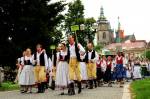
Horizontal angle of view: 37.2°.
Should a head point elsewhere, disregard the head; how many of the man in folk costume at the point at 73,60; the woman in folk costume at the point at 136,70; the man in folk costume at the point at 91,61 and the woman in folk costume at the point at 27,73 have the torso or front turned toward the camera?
4

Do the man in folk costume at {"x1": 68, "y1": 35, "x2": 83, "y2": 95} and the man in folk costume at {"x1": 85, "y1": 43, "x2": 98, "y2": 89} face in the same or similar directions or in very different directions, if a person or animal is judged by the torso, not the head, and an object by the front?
same or similar directions

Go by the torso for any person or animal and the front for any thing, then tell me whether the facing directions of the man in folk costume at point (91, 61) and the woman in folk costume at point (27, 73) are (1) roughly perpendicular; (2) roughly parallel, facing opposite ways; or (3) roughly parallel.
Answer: roughly parallel

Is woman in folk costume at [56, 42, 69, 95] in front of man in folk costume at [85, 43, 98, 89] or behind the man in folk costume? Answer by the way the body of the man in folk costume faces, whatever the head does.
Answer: in front

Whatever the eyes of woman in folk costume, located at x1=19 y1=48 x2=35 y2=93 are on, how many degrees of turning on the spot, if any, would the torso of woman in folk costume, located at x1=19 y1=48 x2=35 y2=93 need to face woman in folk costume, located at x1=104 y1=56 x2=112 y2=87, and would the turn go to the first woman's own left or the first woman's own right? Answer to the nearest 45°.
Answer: approximately 135° to the first woman's own left

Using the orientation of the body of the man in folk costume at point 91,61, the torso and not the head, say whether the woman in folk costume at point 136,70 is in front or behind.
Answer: behind

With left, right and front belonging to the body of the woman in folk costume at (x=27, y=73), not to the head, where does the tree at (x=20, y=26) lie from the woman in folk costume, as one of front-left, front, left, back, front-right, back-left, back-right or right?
back

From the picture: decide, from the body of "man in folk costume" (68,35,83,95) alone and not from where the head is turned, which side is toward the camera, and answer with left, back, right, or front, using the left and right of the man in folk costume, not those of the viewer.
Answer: front

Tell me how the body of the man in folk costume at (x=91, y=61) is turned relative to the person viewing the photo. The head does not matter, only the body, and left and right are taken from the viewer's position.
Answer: facing the viewer

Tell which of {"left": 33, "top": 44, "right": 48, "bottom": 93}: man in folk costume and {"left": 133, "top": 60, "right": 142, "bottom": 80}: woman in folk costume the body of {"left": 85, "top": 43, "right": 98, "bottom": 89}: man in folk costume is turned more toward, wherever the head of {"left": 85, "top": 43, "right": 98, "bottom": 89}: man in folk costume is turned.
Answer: the man in folk costume
